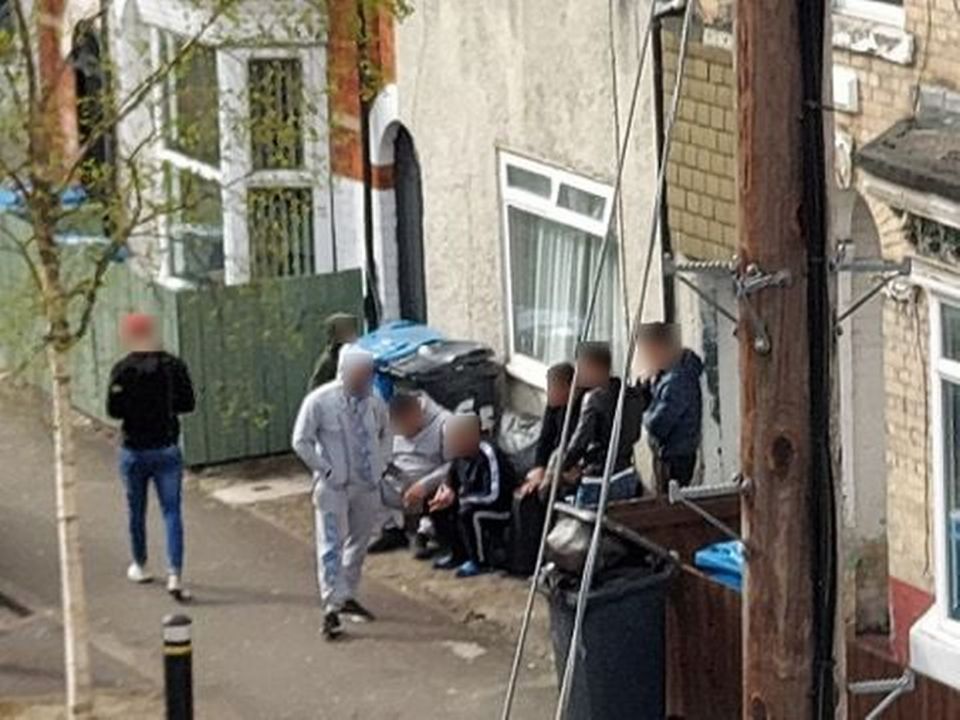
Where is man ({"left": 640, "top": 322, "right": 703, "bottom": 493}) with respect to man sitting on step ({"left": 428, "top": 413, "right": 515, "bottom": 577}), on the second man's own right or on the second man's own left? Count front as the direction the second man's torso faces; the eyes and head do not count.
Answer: on the second man's own left

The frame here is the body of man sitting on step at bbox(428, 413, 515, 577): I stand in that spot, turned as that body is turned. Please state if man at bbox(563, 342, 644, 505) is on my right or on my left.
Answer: on my left

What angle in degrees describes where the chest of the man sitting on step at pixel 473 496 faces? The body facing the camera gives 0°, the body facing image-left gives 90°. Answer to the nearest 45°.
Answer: approximately 45°

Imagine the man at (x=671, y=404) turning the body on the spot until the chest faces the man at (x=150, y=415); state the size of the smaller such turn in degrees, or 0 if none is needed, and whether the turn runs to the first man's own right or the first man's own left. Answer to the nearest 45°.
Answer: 0° — they already face them

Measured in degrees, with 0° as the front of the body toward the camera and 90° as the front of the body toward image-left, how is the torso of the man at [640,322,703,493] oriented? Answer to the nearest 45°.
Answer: approximately 90°

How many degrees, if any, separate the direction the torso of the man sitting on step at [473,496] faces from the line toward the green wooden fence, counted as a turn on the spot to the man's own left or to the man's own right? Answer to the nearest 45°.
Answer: approximately 90° to the man's own right

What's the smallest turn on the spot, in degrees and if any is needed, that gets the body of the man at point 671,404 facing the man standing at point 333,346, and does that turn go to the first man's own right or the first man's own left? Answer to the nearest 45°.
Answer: approximately 45° to the first man's own right

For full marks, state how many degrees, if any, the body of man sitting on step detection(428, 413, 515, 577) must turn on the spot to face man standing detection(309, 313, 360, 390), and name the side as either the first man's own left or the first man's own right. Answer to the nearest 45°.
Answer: approximately 90° to the first man's own right
